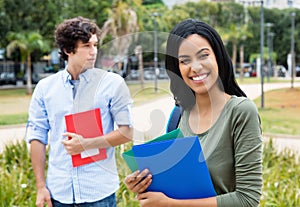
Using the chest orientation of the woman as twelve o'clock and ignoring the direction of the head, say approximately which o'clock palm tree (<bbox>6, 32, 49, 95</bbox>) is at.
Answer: The palm tree is roughly at 4 o'clock from the woman.

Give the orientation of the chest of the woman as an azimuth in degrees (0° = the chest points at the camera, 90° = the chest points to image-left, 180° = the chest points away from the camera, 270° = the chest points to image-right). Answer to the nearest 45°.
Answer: approximately 45°

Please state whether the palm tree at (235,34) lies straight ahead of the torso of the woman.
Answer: no

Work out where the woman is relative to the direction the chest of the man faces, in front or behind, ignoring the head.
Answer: in front

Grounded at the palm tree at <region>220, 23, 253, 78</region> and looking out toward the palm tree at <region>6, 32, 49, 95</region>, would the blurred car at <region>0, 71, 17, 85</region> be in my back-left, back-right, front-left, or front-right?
front-right

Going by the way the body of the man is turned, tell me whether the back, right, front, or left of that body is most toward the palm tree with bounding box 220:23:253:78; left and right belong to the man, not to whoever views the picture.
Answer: back

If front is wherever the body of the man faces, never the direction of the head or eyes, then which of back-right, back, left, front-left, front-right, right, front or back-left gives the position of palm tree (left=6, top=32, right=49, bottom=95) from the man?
back

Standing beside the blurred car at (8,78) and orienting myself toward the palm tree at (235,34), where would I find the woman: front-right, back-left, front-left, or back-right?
front-right

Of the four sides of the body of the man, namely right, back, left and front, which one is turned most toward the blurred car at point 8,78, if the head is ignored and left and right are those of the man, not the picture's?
back

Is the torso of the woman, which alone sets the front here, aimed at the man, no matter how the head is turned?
no

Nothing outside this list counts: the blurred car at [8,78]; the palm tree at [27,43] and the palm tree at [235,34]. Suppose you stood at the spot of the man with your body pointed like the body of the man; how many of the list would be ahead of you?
0

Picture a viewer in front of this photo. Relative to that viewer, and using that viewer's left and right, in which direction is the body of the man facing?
facing the viewer

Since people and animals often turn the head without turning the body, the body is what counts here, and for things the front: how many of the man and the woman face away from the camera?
0

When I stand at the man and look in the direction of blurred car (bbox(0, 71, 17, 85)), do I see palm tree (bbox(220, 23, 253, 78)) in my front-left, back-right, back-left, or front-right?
front-right
